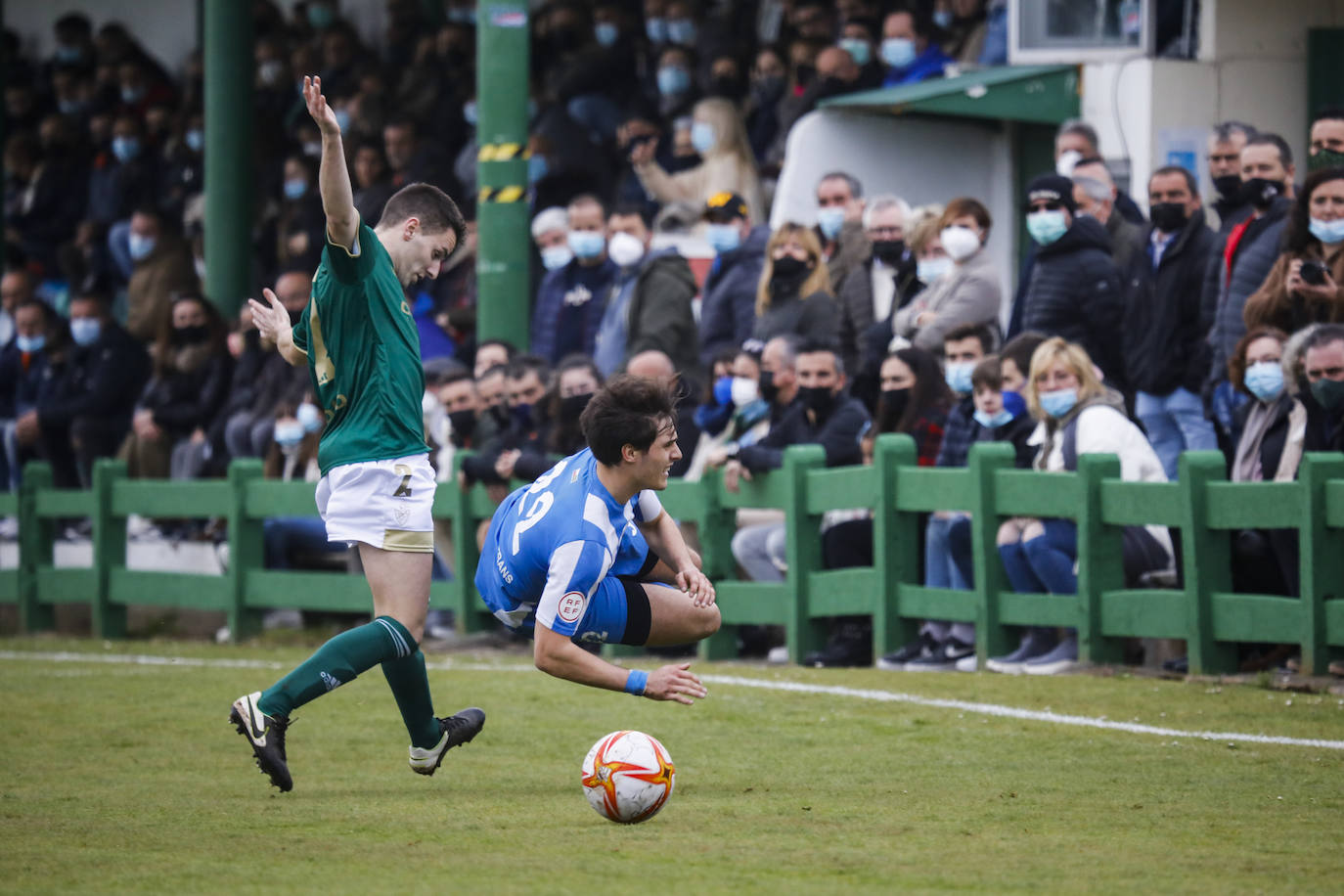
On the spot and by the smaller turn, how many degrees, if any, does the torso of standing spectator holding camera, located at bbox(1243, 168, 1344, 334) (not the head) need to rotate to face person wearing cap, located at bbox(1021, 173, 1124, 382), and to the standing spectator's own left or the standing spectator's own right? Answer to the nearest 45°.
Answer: approximately 135° to the standing spectator's own right

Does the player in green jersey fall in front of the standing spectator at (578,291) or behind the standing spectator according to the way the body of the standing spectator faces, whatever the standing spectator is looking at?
in front

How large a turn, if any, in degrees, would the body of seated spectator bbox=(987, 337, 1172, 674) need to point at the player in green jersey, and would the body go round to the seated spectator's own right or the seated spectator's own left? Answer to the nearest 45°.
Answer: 0° — they already face them

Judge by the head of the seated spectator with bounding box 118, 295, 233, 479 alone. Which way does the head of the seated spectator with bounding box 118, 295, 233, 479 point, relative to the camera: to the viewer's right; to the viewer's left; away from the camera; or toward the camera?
toward the camera

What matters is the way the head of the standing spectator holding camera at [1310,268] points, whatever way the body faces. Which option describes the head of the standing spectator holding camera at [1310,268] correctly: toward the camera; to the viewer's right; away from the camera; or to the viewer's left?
toward the camera

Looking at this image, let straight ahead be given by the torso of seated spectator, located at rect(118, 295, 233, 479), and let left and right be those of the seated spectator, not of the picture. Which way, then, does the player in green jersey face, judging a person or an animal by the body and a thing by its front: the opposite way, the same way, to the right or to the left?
to the left

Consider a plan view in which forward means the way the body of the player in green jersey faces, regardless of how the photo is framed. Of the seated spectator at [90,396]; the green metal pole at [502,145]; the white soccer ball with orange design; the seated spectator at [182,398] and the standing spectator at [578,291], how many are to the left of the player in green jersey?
4

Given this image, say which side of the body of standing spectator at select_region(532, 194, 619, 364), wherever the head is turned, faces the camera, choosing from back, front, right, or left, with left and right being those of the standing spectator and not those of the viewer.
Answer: front

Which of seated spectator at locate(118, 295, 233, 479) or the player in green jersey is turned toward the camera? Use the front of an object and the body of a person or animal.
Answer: the seated spectator

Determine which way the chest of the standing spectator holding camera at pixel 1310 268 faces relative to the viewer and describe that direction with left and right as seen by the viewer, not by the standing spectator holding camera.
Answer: facing the viewer

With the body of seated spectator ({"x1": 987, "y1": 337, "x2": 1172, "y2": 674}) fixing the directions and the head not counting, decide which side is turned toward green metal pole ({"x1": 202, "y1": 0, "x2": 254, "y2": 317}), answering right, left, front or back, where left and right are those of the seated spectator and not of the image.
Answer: right

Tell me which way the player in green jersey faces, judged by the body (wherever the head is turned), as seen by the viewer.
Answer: to the viewer's right

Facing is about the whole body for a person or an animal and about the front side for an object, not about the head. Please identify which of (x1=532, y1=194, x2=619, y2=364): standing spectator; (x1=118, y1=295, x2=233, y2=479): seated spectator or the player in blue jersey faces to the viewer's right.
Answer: the player in blue jersey

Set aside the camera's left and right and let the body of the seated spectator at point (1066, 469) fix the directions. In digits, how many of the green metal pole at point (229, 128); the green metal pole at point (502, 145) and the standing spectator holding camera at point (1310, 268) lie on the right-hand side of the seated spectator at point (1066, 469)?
2

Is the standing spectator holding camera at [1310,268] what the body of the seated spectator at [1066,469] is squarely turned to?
no

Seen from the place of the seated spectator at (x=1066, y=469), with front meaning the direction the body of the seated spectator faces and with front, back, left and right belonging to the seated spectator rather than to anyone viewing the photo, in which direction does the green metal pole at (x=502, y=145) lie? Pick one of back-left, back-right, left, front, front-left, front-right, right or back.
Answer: right

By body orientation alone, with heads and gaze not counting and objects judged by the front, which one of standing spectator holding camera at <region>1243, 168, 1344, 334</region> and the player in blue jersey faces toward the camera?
the standing spectator holding camera

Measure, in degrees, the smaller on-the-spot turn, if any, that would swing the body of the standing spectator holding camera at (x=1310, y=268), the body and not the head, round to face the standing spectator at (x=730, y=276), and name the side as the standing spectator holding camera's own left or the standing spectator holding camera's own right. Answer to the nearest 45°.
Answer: approximately 135° to the standing spectator holding camera's own right

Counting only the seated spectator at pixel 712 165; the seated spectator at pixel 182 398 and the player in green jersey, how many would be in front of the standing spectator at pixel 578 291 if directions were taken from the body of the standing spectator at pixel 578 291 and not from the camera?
1
